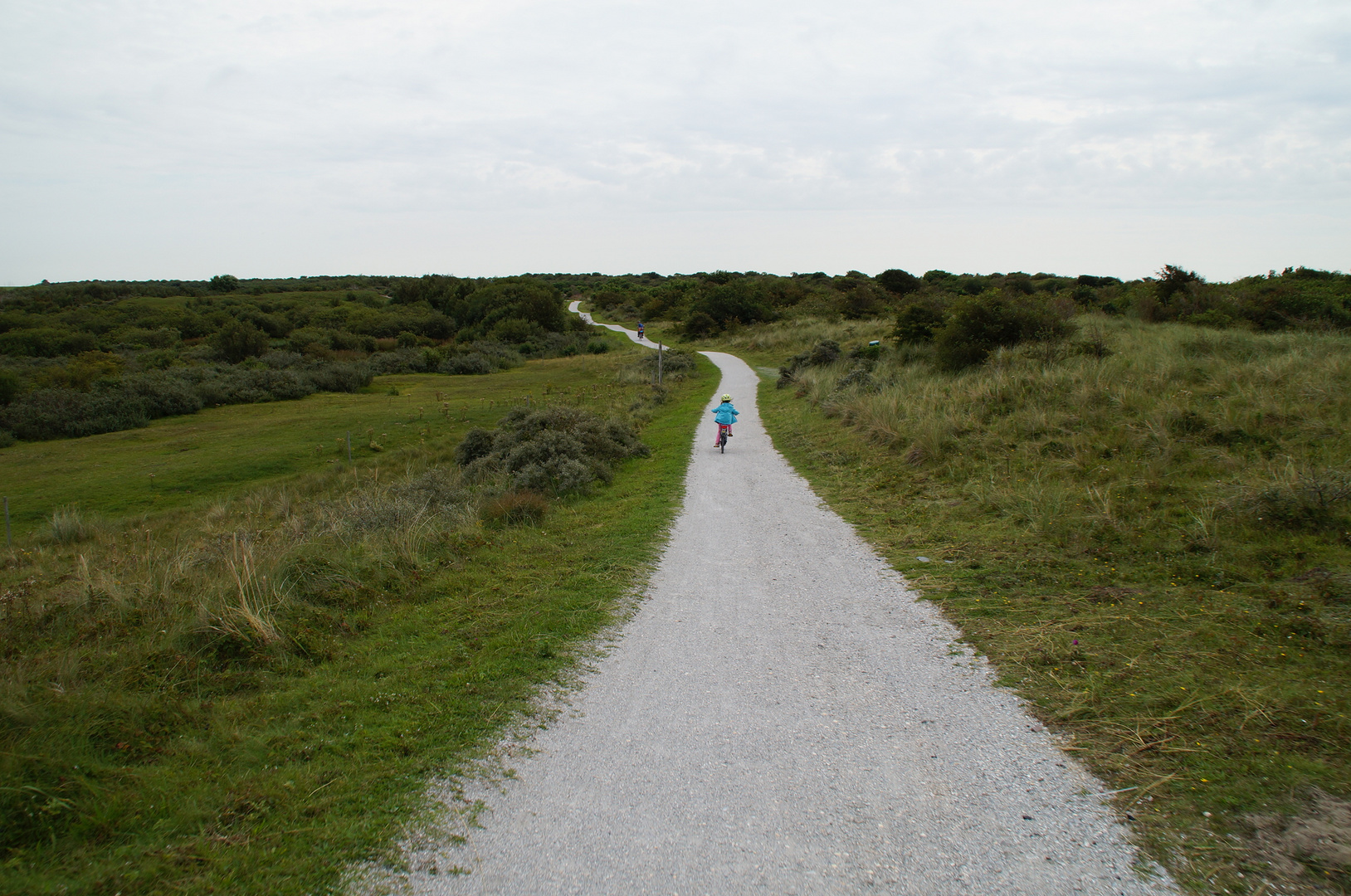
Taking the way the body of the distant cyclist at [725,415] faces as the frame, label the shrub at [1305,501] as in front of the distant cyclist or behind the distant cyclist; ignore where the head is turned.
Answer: behind

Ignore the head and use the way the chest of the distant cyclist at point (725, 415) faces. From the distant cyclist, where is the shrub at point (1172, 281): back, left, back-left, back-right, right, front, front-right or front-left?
front-right

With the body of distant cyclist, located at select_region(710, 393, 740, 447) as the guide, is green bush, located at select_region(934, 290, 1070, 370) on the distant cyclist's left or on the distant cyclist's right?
on the distant cyclist's right

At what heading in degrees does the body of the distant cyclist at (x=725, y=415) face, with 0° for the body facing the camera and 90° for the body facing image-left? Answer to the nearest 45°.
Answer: approximately 180°

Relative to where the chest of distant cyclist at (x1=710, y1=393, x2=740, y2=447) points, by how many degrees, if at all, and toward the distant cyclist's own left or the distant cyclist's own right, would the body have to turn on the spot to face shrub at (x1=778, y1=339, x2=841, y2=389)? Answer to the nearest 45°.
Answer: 0° — they already face it

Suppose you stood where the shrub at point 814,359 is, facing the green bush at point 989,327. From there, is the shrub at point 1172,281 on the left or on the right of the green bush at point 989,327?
left

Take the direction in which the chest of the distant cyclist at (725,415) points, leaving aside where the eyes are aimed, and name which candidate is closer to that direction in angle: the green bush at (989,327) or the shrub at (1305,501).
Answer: the green bush

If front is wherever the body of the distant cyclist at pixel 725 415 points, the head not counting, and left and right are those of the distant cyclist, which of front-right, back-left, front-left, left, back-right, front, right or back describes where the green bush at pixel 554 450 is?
left
